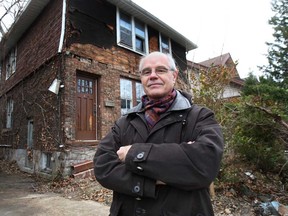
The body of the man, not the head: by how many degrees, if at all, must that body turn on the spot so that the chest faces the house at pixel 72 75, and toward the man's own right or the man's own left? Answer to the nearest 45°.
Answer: approximately 135° to the man's own right

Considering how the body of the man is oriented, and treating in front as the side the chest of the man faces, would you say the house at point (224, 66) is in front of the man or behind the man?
behind

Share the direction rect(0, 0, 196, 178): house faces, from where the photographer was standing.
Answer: facing the viewer and to the right of the viewer

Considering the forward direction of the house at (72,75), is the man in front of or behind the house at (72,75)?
in front

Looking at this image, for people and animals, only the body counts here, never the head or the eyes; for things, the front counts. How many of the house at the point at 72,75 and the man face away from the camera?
0

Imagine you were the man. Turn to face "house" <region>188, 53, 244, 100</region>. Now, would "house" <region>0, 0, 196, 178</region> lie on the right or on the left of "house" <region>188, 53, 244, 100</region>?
left

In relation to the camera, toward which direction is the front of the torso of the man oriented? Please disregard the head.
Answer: toward the camera
